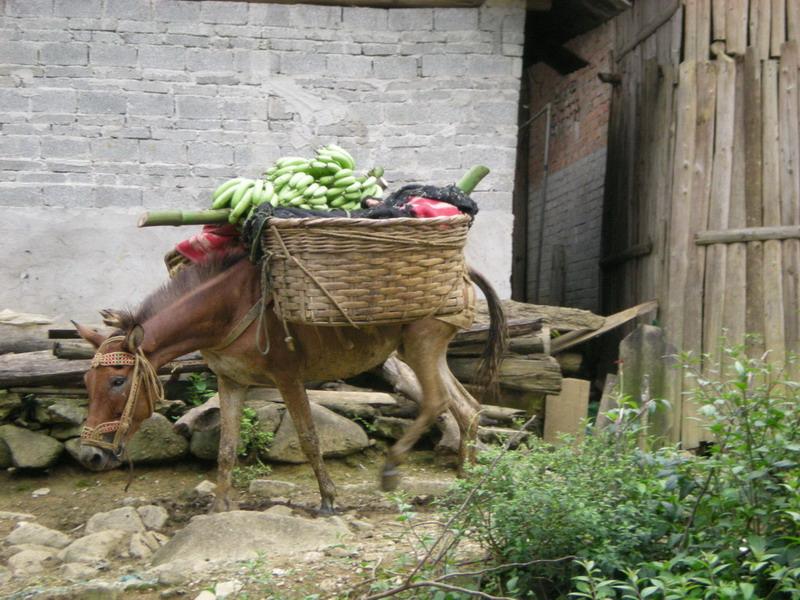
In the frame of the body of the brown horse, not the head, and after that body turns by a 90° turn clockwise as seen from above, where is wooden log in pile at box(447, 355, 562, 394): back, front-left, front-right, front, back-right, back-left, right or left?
front-right

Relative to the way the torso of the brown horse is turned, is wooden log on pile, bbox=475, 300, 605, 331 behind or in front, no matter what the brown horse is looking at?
behind

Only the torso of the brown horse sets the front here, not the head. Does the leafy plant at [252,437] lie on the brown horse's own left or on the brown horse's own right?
on the brown horse's own right

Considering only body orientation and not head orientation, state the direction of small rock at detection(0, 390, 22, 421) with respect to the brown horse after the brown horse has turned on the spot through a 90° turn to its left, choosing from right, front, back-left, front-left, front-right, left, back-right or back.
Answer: back-right

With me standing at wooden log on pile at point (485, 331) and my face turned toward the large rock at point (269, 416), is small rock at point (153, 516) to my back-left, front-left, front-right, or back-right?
front-left

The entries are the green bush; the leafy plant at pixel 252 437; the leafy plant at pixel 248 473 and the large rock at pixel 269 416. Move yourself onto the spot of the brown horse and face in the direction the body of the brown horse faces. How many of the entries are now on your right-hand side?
3

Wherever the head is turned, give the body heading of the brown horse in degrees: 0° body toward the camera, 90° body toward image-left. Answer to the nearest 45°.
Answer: approximately 90°

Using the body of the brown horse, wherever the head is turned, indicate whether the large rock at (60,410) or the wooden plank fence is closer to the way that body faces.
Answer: the large rock

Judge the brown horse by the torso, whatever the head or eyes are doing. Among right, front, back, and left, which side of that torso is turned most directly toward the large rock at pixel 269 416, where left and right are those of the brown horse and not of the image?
right

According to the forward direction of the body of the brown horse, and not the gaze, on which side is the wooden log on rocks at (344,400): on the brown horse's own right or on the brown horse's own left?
on the brown horse's own right

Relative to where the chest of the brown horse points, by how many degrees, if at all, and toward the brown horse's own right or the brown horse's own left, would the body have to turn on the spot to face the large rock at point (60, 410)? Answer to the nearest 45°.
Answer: approximately 45° to the brown horse's own right

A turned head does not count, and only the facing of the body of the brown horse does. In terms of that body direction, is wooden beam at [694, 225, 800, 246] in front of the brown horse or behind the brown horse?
behind
